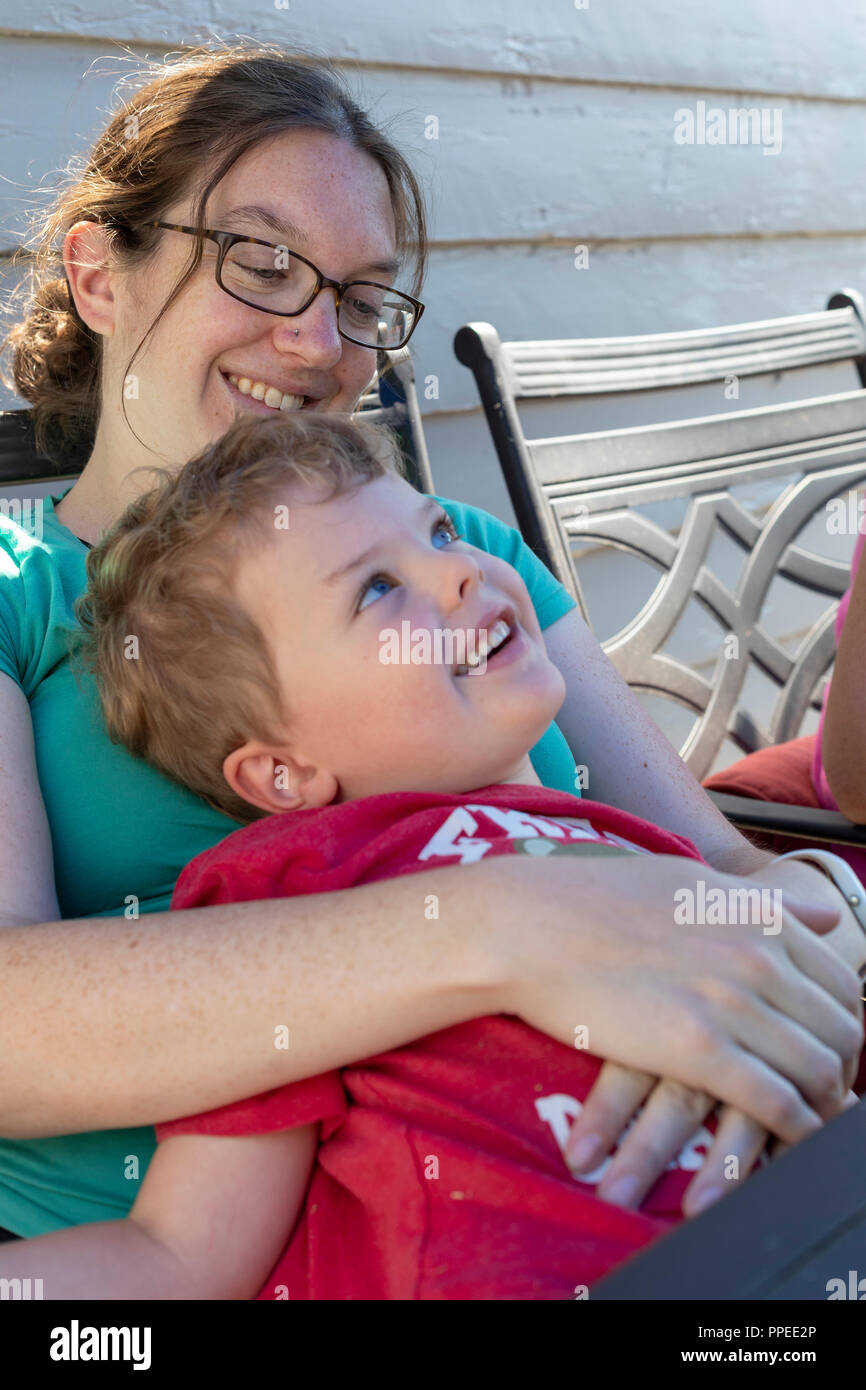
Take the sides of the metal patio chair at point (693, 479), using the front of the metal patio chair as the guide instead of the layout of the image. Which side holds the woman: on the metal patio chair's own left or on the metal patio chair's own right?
on the metal patio chair's own right

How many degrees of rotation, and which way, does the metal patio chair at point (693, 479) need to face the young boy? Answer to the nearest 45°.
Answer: approximately 45° to its right

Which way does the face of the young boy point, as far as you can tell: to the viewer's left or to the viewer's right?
to the viewer's right

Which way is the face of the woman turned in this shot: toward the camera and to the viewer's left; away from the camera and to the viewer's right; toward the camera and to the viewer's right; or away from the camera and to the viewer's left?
toward the camera and to the viewer's right

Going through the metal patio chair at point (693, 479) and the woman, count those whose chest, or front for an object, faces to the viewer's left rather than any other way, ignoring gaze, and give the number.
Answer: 0

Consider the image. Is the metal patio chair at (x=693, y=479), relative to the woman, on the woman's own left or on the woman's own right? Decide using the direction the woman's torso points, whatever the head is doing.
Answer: on the woman's own left

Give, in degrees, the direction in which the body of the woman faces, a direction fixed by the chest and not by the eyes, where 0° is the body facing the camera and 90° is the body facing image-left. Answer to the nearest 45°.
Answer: approximately 315°

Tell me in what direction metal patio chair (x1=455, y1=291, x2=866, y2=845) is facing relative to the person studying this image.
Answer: facing the viewer and to the right of the viewer
